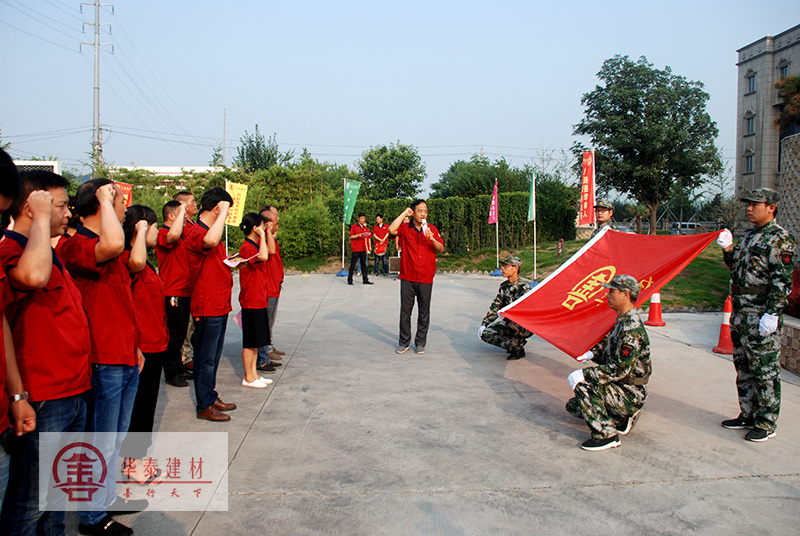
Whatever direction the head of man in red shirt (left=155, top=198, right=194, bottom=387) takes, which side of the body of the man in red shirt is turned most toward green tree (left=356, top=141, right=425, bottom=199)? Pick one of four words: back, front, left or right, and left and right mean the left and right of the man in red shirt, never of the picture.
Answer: left

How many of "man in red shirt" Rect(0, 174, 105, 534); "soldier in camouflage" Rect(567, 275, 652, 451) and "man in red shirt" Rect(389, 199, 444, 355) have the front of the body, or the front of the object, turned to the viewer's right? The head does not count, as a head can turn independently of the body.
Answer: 1

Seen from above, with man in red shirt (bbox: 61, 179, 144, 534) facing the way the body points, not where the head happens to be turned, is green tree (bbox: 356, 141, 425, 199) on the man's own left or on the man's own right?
on the man's own left

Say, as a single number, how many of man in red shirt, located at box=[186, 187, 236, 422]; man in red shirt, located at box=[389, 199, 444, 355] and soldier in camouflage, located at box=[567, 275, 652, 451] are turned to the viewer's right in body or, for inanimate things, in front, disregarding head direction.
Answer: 1

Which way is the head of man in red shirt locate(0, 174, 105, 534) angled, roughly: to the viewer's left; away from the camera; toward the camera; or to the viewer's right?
to the viewer's right

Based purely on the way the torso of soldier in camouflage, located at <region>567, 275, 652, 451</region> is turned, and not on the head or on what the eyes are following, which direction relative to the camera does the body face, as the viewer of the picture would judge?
to the viewer's left

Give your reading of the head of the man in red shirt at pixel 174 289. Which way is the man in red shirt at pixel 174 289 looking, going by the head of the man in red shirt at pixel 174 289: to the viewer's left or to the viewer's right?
to the viewer's right

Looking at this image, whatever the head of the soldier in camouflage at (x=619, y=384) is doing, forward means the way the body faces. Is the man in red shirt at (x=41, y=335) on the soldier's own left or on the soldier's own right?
on the soldier's own left

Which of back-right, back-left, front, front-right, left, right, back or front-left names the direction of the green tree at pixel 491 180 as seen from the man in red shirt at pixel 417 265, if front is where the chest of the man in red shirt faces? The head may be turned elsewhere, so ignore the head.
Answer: back
